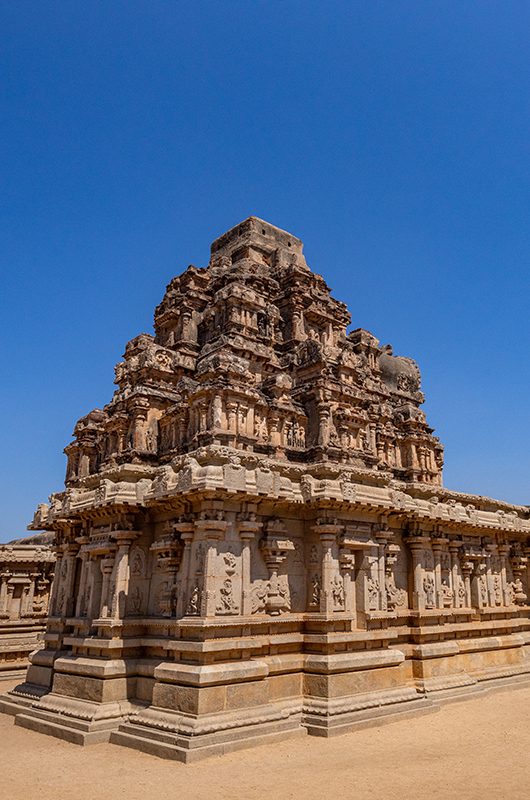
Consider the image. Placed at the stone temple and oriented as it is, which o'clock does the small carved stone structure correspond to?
The small carved stone structure is roughly at 9 o'clock from the stone temple.

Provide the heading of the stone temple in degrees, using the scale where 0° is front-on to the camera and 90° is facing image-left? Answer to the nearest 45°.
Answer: approximately 225°
